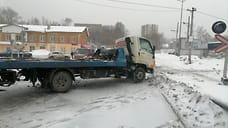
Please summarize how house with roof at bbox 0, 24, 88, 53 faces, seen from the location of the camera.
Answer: facing the viewer

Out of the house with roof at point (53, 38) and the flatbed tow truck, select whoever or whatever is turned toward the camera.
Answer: the house with roof

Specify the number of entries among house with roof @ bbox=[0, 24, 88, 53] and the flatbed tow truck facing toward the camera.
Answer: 1

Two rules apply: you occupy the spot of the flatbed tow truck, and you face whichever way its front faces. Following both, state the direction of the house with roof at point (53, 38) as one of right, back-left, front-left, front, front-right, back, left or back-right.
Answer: front-left

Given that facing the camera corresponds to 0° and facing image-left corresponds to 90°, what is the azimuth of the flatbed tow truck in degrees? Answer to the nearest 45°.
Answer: approximately 225°

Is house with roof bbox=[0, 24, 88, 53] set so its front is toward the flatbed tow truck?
yes
